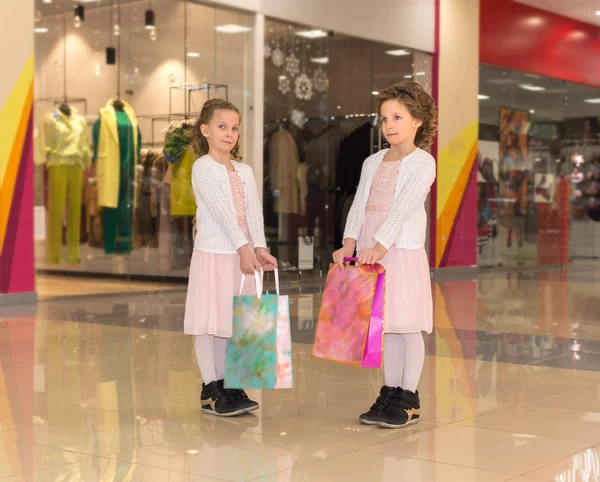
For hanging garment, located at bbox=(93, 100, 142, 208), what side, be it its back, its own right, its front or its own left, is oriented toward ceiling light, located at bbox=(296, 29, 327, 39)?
left

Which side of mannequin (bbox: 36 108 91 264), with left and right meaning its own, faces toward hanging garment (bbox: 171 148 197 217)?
left

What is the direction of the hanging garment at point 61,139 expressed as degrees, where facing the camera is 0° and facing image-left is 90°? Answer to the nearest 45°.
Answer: approximately 0°

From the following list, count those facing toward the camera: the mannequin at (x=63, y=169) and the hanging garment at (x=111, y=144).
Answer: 2

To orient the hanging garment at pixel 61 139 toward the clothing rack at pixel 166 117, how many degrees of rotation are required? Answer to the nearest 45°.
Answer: approximately 90° to its left

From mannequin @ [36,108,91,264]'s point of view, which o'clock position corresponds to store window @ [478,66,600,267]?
The store window is roughly at 8 o'clock from the mannequin.

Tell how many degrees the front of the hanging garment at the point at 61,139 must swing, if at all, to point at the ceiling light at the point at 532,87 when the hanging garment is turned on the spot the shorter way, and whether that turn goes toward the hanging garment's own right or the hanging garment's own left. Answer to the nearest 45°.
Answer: approximately 135° to the hanging garment's own left

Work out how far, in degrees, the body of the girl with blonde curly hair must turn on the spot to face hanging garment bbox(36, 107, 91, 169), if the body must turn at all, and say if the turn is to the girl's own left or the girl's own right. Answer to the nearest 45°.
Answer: approximately 90° to the girl's own right

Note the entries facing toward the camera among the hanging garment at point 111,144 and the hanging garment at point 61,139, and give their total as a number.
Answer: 2
